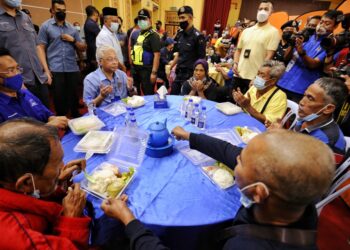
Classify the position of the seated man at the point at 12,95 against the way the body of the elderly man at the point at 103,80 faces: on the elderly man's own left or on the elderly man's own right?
on the elderly man's own right

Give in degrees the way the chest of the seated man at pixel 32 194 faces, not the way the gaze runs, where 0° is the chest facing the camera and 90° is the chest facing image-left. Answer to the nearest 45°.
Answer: approximately 225°

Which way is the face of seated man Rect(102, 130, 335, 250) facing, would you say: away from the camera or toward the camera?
away from the camera

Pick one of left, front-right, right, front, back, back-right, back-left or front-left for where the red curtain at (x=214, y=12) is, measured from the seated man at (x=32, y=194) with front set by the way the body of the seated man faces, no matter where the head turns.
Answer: front

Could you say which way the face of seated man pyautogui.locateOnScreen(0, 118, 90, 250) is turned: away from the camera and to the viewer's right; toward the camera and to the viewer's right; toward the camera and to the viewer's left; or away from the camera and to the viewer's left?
away from the camera and to the viewer's right

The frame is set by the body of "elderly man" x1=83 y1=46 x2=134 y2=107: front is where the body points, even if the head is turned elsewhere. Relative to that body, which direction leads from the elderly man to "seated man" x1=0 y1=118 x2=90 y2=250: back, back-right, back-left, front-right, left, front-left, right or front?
front-right

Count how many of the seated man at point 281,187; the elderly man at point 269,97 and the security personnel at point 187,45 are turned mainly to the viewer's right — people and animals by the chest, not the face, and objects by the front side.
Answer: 0

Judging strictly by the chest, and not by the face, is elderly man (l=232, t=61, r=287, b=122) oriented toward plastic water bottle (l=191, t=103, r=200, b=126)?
yes

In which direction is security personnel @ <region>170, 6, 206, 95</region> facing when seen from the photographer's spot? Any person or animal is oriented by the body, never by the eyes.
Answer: facing the viewer and to the left of the viewer

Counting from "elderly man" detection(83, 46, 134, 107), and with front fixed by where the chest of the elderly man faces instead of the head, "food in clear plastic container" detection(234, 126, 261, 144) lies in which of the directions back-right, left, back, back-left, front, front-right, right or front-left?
front

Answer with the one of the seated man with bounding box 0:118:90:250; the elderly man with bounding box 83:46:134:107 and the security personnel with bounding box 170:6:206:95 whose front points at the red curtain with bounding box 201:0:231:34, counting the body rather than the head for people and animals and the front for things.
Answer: the seated man

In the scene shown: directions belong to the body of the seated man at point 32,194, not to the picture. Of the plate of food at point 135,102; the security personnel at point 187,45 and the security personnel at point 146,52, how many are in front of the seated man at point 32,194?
3

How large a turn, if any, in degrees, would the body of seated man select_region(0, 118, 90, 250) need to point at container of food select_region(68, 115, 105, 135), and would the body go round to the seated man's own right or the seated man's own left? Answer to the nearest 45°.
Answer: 0° — they already face it

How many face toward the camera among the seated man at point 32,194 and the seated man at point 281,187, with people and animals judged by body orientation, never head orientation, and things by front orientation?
0

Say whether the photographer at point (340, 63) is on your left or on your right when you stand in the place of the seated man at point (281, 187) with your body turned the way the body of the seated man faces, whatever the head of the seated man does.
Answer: on your right

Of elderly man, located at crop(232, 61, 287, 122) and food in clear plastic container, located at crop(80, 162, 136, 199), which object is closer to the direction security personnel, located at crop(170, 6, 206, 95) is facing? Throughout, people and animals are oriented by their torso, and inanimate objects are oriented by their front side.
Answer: the food in clear plastic container

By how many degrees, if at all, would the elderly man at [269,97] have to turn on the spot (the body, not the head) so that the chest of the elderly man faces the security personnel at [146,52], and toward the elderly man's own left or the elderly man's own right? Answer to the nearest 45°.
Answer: approximately 90° to the elderly man's own right

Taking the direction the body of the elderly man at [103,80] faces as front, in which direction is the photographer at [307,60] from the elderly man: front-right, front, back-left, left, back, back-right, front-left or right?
front-left

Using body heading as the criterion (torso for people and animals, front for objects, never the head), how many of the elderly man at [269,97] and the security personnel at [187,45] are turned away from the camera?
0

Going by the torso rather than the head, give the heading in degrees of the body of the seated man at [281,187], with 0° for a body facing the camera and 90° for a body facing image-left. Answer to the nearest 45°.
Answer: approximately 135°

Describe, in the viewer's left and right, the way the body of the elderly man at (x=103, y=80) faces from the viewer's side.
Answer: facing the viewer and to the right of the viewer
